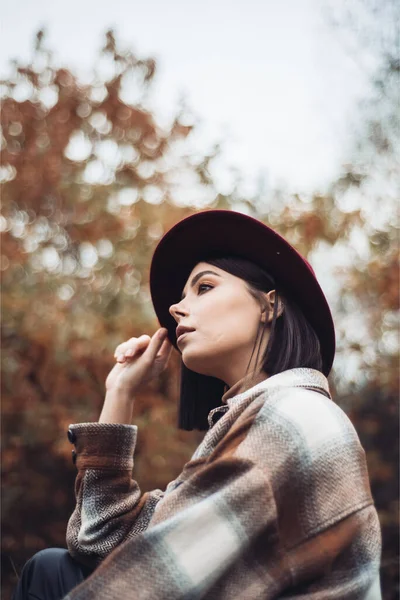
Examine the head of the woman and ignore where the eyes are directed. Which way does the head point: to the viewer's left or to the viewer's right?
to the viewer's left

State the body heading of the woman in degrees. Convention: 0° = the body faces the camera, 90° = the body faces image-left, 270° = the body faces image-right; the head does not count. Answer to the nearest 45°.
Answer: approximately 90°
